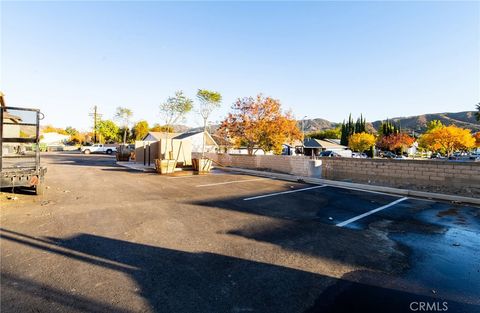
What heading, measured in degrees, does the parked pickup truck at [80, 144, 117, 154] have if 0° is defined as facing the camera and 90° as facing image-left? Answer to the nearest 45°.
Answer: approximately 90°

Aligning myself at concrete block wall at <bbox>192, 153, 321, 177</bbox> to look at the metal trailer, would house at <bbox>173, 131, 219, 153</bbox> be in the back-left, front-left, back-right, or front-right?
back-right

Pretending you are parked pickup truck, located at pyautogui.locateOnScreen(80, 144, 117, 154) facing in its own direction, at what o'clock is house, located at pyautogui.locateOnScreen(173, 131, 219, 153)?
The house is roughly at 7 o'clock from the parked pickup truck.

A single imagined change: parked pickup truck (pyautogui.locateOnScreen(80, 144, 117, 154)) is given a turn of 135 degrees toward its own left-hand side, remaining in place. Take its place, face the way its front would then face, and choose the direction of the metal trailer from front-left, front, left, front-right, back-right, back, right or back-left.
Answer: front-right

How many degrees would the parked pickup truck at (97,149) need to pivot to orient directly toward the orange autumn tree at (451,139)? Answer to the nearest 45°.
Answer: approximately 135° to its left
